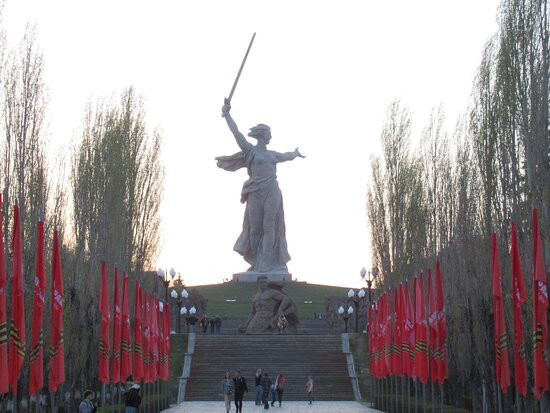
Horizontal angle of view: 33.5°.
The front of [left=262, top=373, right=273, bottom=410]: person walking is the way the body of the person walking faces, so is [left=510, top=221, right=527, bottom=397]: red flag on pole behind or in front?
behind

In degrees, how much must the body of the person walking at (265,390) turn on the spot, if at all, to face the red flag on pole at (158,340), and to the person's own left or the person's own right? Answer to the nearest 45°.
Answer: approximately 135° to the person's own left

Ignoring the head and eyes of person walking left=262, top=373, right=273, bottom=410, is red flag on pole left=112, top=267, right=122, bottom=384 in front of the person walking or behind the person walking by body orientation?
behind

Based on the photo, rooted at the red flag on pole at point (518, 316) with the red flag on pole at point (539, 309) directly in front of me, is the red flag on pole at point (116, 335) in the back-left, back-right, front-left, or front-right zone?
back-right

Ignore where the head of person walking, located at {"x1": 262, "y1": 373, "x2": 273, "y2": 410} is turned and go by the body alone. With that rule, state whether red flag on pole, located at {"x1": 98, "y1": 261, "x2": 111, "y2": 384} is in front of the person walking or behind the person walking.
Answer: behind

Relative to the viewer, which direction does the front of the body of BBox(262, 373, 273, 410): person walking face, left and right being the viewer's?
facing away from the viewer

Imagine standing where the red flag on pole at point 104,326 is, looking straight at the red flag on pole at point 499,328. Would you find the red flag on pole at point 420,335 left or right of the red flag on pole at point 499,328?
left

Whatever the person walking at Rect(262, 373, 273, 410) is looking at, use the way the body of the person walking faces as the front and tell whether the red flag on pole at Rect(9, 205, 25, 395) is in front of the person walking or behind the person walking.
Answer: behind
